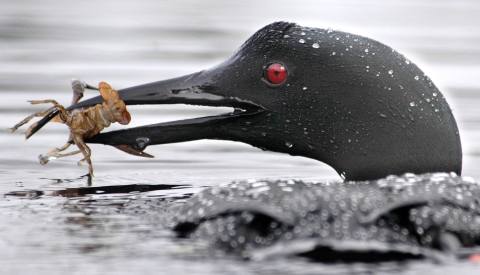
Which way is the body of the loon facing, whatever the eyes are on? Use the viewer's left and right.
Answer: facing to the left of the viewer
